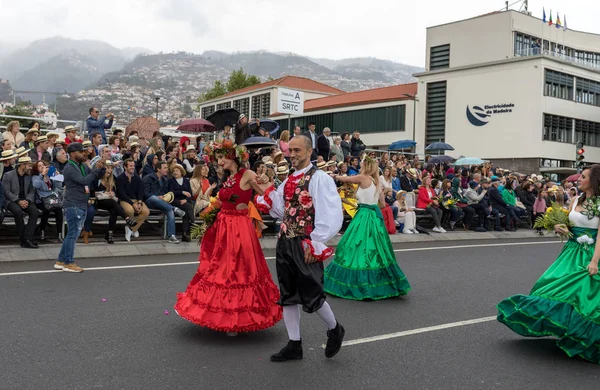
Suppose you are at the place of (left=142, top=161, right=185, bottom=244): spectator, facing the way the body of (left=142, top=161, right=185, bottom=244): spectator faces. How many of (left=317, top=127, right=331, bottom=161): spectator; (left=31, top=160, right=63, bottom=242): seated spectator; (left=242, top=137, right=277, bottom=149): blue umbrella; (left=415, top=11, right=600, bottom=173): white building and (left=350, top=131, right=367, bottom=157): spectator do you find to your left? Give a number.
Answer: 4

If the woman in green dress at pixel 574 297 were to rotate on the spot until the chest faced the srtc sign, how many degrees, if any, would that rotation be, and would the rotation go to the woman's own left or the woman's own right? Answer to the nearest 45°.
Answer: approximately 90° to the woman's own right

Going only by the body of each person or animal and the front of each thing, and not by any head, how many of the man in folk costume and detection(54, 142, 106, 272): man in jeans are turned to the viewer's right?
1

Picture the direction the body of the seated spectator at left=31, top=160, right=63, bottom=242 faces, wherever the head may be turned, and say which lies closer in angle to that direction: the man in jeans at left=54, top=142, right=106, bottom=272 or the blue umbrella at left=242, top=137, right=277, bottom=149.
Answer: the man in jeans

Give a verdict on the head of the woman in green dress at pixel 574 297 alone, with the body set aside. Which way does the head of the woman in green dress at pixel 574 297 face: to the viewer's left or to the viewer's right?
to the viewer's left

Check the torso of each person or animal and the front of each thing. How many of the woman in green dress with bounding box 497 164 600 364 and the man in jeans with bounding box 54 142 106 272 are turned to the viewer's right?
1

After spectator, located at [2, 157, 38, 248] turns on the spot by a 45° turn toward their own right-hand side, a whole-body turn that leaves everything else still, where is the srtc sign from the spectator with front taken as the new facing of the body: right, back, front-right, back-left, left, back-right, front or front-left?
back-left
